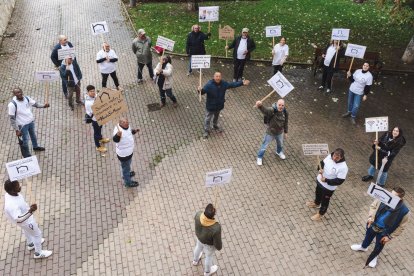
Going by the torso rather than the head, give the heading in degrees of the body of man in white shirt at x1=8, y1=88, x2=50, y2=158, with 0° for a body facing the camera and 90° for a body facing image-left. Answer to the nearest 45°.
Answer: approximately 315°

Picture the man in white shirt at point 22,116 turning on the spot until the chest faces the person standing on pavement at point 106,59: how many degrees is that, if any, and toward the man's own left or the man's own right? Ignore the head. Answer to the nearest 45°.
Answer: approximately 90° to the man's own left

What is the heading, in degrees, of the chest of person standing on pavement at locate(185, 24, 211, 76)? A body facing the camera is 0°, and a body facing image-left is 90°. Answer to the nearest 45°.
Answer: approximately 0°

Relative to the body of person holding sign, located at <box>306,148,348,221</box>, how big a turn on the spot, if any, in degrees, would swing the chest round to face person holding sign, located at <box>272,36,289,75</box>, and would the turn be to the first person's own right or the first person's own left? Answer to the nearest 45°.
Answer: approximately 135° to the first person's own right

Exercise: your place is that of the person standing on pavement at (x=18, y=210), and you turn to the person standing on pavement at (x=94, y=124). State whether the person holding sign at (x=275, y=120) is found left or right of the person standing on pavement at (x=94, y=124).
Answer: right

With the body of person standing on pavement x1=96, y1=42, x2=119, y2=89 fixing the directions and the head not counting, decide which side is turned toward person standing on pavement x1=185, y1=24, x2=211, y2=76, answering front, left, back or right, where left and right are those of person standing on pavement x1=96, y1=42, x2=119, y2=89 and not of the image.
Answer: left

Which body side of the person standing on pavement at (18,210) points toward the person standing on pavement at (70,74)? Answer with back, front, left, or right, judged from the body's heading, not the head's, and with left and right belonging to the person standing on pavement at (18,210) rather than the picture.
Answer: left

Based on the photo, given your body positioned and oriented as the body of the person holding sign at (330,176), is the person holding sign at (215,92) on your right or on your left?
on your right
